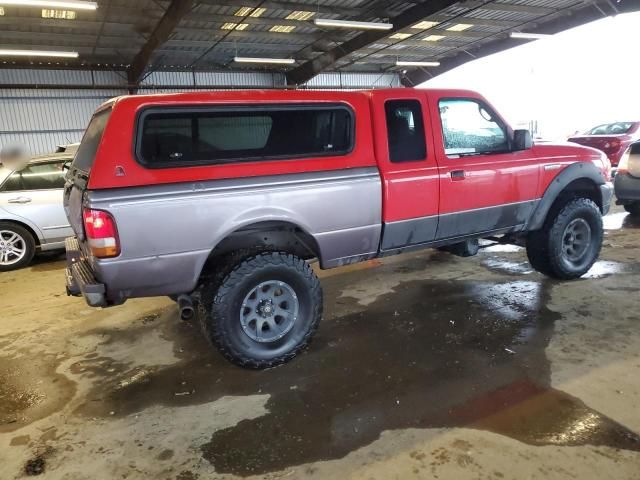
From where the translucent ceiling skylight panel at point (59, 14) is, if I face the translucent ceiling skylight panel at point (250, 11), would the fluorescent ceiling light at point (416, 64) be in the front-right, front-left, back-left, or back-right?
front-left

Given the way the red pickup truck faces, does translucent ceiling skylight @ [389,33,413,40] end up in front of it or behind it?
in front

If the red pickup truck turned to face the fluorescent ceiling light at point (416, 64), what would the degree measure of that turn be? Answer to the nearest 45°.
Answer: approximately 45° to its left

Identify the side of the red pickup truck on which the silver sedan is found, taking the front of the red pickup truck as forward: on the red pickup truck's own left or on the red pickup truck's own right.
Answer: on the red pickup truck's own left

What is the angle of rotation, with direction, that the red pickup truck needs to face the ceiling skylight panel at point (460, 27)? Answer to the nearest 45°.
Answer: approximately 45° to its left

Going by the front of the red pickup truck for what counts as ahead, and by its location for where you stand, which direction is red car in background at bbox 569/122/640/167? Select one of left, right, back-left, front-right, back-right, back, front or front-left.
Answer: front

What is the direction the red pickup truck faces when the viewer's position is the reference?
facing away from the viewer and to the right of the viewer
